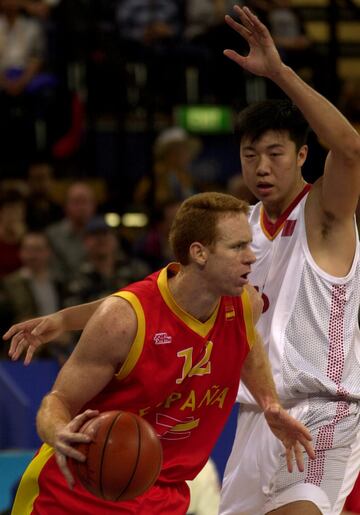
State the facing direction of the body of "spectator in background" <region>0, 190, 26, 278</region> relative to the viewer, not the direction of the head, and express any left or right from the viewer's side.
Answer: facing the viewer

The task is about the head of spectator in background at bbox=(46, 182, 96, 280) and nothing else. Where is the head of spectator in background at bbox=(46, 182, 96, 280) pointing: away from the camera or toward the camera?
toward the camera

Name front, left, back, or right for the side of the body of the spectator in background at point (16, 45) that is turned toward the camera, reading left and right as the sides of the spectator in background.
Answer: front

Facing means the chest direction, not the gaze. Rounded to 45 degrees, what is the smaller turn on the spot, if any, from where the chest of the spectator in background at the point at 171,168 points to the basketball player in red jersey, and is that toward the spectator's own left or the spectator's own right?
approximately 45° to the spectator's own right

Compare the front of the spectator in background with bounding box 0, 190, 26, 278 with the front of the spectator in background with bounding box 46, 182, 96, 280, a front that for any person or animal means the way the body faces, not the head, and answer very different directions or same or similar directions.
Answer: same or similar directions

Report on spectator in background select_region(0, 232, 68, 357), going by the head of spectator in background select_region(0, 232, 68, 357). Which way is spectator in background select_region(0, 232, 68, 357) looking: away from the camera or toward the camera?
toward the camera

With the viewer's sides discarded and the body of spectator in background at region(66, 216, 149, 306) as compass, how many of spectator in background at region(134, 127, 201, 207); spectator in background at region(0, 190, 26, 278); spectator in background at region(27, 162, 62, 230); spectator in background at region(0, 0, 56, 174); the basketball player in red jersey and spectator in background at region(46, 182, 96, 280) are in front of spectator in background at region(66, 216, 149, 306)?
1

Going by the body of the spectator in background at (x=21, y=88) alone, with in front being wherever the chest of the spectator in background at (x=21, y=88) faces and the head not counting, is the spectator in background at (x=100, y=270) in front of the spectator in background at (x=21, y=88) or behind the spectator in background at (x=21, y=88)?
in front
